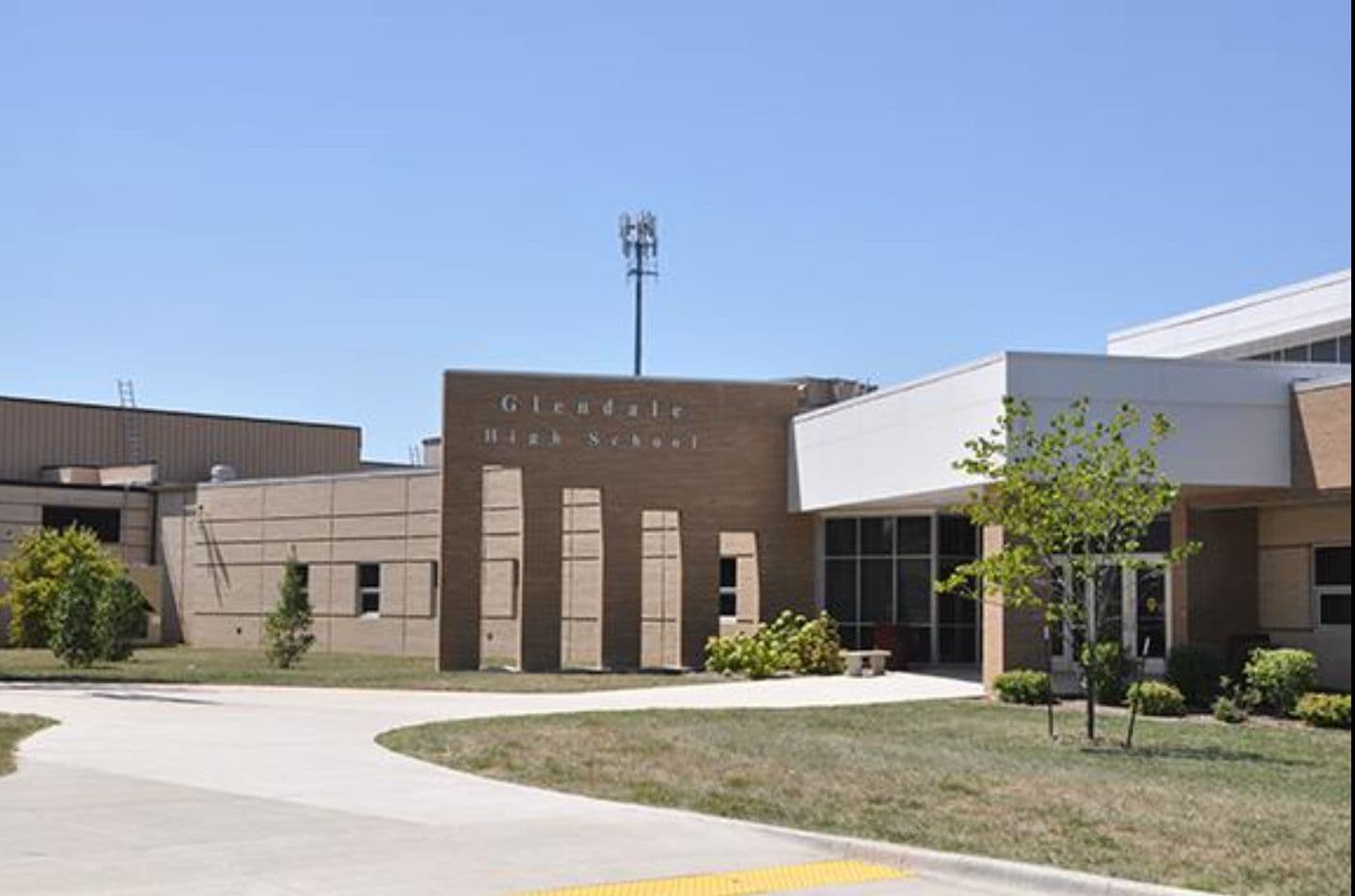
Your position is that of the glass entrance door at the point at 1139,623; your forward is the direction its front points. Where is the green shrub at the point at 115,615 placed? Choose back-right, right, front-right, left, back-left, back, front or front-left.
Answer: right

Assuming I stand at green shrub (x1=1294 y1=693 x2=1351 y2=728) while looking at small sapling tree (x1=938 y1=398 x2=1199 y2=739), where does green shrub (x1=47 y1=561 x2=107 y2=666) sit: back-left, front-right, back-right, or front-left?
front-right

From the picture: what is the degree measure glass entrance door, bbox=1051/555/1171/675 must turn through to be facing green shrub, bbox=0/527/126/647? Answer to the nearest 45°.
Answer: approximately 90° to its right

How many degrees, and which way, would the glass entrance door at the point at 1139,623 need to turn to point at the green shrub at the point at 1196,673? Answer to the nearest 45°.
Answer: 0° — it already faces it

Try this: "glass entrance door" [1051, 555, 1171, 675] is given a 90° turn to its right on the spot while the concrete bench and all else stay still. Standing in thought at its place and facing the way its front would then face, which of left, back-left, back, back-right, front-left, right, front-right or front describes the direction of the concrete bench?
front

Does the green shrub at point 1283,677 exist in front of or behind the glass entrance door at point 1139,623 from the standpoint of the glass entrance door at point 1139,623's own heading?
in front

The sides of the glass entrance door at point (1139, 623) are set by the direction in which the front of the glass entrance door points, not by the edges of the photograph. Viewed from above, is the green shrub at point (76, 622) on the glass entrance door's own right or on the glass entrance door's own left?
on the glass entrance door's own right

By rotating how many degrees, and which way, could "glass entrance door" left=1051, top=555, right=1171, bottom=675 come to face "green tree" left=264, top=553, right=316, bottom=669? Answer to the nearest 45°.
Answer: approximately 90° to its right

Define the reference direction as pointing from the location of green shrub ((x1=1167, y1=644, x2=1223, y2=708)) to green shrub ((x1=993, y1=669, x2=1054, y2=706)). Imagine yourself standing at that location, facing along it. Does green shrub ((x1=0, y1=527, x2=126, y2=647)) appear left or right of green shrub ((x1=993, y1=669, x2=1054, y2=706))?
right

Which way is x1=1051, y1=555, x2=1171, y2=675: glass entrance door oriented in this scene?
toward the camera

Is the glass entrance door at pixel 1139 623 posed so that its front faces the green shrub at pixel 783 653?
no

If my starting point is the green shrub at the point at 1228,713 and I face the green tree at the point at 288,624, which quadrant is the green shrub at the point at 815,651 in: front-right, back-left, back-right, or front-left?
front-right

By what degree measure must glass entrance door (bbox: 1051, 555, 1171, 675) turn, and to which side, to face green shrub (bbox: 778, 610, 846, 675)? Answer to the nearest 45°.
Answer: approximately 90° to its right

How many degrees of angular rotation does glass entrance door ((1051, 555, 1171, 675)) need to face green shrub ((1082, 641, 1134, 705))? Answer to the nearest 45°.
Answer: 0° — it already faces it

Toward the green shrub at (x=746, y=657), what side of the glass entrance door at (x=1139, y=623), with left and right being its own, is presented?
right

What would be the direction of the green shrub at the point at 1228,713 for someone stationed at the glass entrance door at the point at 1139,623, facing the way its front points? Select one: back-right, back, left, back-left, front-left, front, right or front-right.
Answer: front
